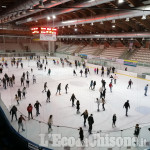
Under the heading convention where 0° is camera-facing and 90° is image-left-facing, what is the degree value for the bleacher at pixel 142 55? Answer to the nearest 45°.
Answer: approximately 45°

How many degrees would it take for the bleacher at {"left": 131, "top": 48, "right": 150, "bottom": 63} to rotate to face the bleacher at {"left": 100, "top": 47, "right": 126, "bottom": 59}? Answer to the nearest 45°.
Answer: approximately 90° to its right

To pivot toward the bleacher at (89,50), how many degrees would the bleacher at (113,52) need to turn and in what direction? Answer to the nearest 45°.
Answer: approximately 90° to its right

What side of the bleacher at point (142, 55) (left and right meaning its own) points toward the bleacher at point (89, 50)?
right

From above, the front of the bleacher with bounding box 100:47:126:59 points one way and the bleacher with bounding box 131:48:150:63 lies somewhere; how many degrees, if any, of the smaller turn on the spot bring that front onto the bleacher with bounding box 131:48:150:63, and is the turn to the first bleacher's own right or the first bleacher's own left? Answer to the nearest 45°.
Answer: approximately 90° to the first bleacher's own left

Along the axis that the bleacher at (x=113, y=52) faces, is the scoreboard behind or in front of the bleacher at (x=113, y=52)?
in front

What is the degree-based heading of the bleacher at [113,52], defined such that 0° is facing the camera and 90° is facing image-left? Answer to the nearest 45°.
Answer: approximately 45°

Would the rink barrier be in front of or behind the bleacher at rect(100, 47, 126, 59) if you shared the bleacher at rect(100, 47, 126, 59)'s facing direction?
in front

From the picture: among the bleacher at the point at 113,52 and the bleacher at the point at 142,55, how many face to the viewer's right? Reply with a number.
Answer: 0
